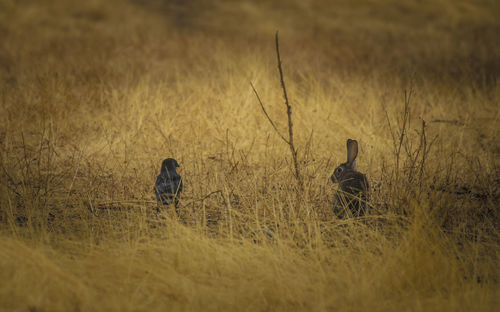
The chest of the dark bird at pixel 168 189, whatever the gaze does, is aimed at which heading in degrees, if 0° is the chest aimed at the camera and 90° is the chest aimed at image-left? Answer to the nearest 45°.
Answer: approximately 225°
